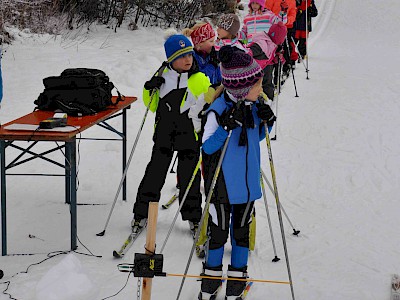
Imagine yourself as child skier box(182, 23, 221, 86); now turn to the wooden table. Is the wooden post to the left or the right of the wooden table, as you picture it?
left

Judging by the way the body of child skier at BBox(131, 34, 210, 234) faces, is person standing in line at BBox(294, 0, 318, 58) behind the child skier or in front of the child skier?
behind

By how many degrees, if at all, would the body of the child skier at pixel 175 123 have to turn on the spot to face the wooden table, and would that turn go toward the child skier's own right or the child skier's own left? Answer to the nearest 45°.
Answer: approximately 45° to the child skier's own right

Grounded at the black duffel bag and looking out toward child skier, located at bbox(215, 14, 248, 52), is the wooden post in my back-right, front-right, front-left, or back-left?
back-right

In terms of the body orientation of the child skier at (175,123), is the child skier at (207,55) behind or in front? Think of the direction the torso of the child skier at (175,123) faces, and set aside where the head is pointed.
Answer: behind

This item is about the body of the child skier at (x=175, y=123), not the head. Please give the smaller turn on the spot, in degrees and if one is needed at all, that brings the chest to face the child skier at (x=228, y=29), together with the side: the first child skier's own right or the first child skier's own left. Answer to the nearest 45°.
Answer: approximately 180°

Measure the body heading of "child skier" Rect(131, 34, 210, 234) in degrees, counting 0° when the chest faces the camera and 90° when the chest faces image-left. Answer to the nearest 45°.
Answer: approximately 0°

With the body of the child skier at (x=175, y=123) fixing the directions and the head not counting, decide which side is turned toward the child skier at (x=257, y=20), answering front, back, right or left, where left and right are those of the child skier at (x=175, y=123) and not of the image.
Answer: back

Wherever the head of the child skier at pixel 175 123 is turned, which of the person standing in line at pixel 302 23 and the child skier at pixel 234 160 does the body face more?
the child skier
